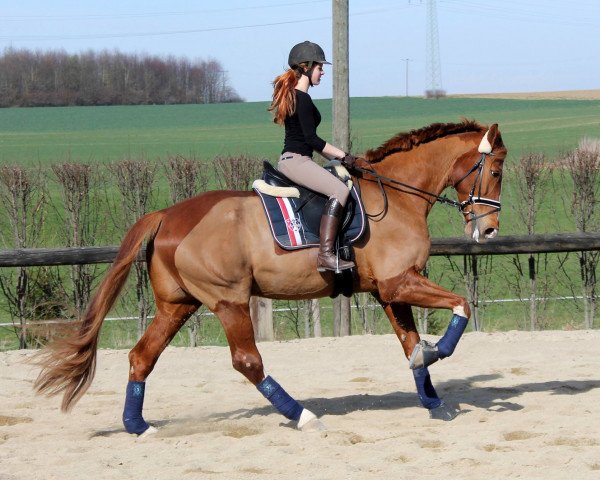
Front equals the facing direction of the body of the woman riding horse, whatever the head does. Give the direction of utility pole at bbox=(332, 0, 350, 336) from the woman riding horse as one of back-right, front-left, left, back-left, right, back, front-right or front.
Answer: left

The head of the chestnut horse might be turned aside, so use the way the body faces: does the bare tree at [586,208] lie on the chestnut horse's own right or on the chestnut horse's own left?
on the chestnut horse's own left

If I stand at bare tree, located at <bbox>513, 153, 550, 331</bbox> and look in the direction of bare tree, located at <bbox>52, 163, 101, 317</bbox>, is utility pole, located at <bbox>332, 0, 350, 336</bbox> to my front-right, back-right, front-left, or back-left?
front-left

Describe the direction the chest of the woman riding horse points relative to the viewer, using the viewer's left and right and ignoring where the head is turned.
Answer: facing to the right of the viewer

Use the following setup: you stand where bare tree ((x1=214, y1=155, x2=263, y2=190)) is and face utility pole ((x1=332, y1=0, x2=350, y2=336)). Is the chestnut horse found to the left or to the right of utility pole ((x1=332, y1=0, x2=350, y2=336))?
right

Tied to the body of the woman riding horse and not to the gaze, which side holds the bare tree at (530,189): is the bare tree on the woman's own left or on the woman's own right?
on the woman's own left

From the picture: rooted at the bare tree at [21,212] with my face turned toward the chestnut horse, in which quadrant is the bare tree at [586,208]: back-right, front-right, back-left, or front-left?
front-left

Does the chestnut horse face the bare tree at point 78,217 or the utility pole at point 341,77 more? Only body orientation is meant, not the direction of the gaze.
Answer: the utility pole

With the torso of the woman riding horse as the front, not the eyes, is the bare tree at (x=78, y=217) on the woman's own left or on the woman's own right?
on the woman's own left

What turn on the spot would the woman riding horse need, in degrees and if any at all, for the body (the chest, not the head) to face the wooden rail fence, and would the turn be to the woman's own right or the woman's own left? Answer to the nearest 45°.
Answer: approximately 45° to the woman's own left

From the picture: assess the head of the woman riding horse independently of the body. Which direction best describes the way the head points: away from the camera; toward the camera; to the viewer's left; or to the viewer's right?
to the viewer's right

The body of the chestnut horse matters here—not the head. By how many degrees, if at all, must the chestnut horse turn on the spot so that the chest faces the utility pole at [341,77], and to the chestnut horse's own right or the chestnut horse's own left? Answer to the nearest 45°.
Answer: approximately 90° to the chestnut horse's own left

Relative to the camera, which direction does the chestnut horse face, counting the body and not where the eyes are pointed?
to the viewer's right

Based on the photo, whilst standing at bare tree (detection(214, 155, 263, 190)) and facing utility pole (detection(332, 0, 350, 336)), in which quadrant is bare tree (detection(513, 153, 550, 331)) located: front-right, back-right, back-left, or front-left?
front-left
